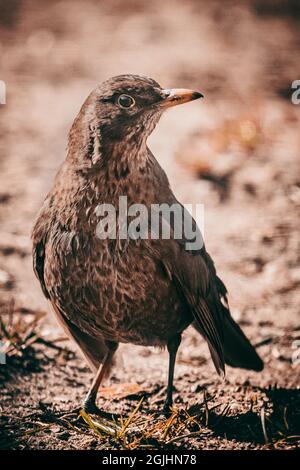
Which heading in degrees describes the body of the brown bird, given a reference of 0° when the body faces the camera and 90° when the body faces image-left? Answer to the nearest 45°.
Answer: approximately 45°
